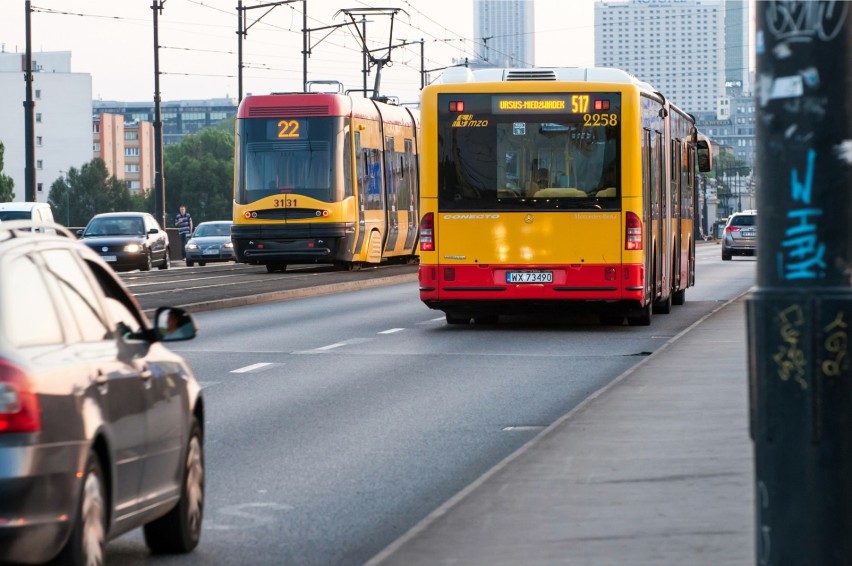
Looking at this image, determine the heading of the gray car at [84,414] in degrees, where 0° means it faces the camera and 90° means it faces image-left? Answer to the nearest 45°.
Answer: approximately 225°

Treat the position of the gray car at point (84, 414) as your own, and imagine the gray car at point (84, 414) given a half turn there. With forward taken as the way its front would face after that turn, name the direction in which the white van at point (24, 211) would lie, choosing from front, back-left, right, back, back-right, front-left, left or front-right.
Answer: back-right

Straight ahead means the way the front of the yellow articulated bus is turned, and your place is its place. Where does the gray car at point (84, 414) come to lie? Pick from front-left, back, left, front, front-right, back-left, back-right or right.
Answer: back

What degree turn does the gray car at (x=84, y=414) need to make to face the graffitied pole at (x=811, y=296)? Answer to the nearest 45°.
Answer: approximately 90° to its right

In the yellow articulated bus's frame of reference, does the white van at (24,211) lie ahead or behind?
ahead

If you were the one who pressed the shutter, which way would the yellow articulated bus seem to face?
facing away from the viewer

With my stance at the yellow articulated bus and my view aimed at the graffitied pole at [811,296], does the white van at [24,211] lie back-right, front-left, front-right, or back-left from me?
back-right

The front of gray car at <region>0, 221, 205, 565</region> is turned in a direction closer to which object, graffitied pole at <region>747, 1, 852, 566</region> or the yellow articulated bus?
the yellow articulated bus

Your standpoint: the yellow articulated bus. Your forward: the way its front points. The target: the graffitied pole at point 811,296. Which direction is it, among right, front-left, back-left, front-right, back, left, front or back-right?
back
